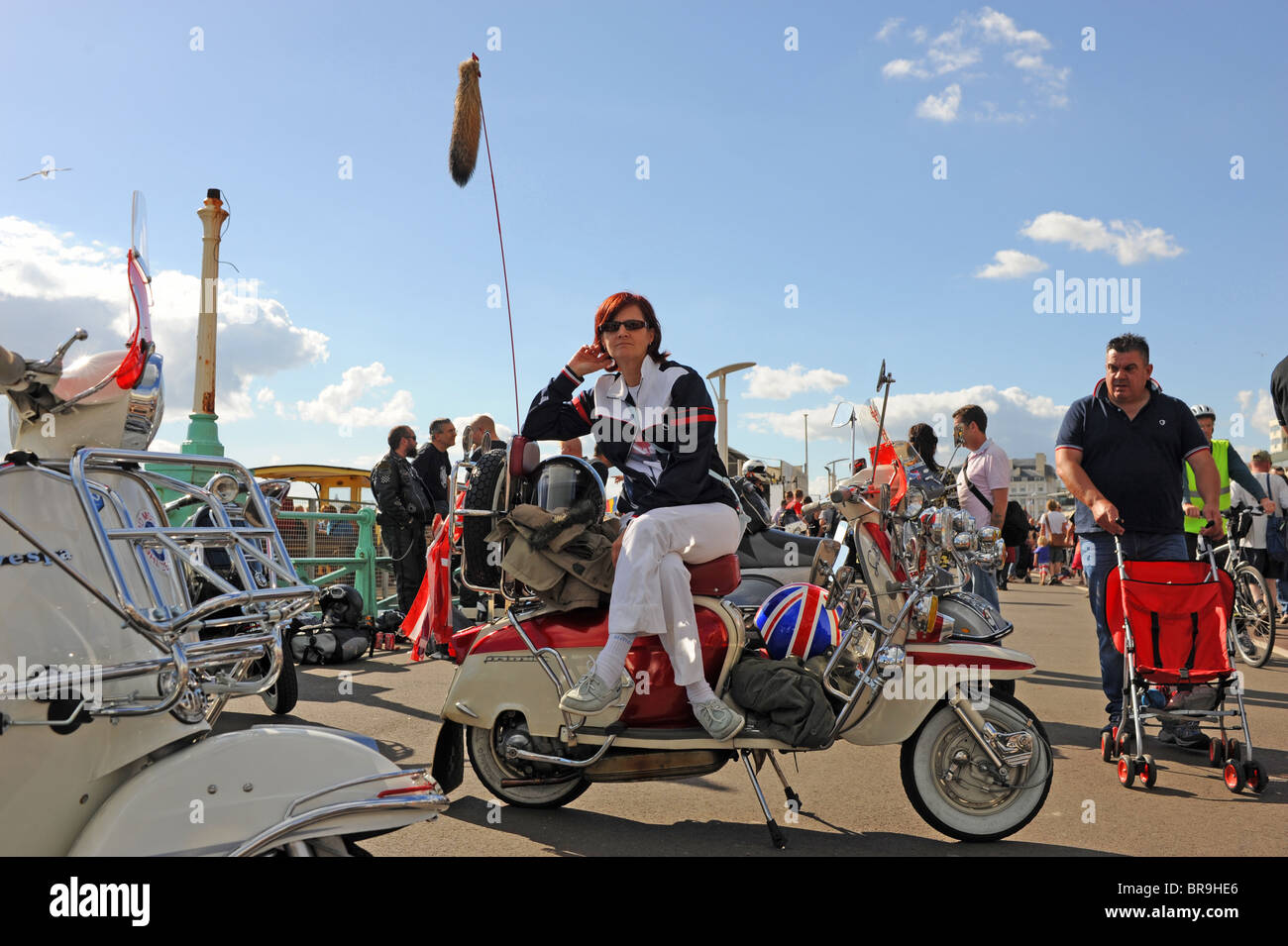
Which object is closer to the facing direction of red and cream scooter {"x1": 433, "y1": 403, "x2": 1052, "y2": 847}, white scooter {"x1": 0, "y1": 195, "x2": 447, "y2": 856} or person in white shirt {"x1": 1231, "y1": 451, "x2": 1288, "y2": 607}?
the person in white shirt

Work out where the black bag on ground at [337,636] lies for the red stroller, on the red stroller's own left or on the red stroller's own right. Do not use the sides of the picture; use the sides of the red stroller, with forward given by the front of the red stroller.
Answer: on the red stroller's own right

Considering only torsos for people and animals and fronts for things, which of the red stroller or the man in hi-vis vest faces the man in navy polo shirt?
the man in hi-vis vest

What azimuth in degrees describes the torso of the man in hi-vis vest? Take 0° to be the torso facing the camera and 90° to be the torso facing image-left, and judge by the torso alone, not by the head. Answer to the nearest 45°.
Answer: approximately 0°

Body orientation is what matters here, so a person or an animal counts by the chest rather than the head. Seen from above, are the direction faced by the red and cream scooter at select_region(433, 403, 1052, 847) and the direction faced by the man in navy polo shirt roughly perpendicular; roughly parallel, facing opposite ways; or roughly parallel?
roughly perpendicular

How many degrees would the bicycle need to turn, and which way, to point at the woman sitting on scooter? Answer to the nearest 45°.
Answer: approximately 45° to its right

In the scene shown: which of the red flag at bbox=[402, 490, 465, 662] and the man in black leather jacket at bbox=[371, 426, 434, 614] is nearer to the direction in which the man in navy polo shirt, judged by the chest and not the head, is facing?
the red flag

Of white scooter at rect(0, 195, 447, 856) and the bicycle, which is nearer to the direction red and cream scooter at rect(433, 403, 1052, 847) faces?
the bicycle

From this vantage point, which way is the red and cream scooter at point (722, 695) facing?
to the viewer's right

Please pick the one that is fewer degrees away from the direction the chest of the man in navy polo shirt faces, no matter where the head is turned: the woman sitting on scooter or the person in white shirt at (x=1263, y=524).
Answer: the woman sitting on scooter

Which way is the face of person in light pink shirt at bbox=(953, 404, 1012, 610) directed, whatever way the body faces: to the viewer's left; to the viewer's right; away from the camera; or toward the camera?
to the viewer's left
